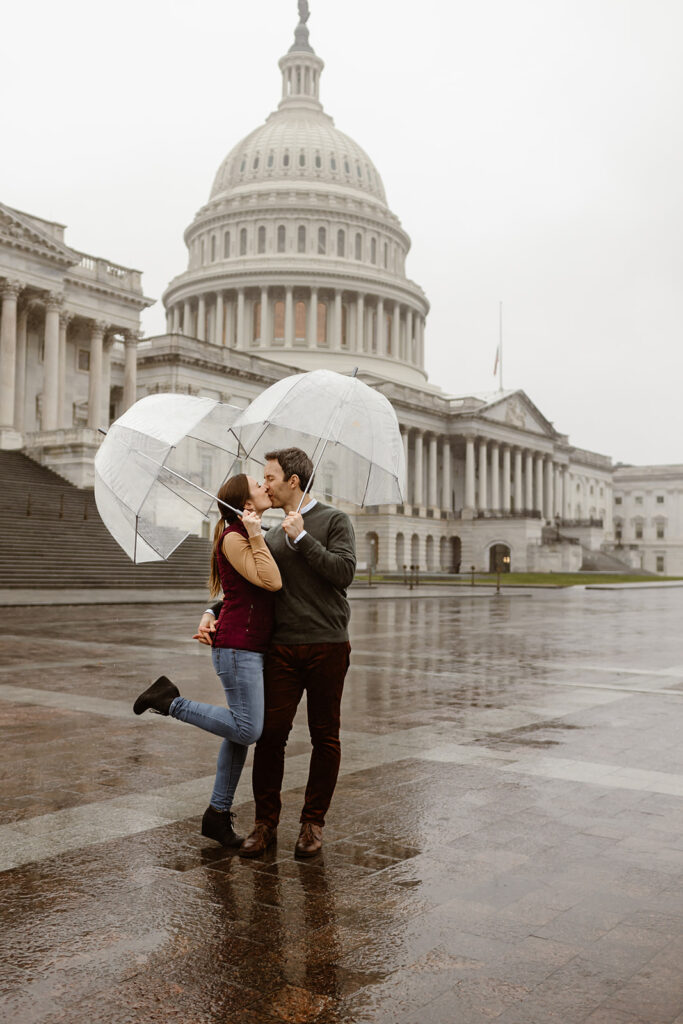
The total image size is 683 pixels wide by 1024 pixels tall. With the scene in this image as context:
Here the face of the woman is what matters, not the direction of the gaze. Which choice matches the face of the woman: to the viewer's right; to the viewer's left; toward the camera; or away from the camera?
to the viewer's right

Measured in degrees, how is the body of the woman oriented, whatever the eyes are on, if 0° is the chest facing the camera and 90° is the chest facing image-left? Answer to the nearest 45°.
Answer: approximately 270°

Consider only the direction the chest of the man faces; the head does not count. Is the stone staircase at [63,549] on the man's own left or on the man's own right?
on the man's own right

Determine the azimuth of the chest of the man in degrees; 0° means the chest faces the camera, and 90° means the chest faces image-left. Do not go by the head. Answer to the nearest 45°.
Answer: approximately 45°

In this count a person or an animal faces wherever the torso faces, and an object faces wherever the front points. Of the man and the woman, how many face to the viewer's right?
1
